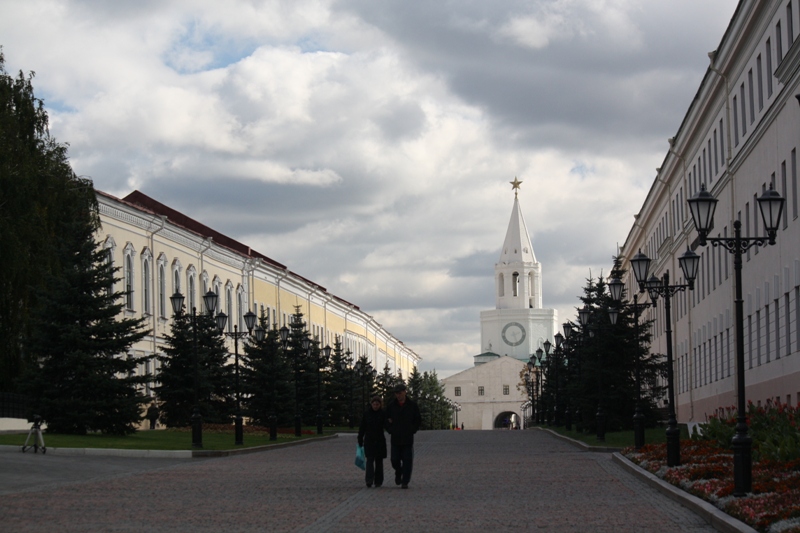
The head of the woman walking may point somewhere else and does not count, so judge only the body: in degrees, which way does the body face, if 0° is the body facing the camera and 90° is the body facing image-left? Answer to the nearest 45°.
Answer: approximately 0°

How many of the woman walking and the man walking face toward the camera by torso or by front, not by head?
2

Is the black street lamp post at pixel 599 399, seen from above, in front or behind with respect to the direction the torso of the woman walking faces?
behind

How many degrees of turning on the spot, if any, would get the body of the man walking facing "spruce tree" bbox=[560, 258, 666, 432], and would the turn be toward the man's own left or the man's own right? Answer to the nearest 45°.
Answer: approximately 180°
